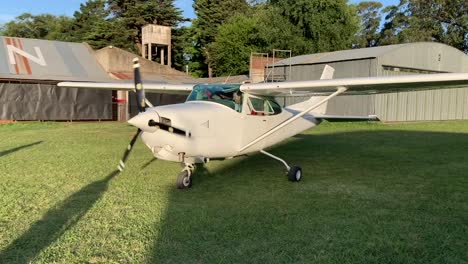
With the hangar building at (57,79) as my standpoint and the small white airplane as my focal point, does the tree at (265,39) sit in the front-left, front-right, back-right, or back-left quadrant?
back-left

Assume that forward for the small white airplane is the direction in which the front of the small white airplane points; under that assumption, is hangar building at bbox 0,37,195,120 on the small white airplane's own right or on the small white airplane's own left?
on the small white airplane's own right

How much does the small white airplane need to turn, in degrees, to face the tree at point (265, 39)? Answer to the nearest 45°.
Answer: approximately 135° to its right

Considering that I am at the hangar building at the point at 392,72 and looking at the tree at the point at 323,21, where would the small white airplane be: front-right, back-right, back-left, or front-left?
back-left

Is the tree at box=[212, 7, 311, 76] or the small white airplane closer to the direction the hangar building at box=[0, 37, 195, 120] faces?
the small white airplane

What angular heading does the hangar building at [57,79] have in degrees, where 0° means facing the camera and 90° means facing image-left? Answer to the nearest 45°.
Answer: approximately 0°

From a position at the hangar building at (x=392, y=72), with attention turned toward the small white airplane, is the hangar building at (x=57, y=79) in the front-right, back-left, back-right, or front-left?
front-right

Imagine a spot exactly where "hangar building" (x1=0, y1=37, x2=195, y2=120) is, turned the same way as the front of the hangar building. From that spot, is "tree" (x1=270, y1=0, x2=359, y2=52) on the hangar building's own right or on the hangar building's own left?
on the hangar building's own left

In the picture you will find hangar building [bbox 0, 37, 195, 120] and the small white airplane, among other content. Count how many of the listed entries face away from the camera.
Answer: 0

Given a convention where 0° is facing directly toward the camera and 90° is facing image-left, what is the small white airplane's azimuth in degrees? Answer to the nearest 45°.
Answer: approximately 45°

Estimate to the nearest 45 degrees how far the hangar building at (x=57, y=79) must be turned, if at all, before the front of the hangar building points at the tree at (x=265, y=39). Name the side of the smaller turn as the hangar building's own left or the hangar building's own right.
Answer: approximately 135° to the hangar building's own left

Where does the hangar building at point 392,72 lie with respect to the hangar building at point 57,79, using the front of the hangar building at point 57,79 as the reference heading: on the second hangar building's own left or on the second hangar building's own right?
on the second hangar building's own left

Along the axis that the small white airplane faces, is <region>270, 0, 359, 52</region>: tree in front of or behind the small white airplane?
behind

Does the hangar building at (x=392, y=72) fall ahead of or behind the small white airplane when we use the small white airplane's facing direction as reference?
behind

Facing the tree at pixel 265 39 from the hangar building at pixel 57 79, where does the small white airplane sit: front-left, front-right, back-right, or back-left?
back-right

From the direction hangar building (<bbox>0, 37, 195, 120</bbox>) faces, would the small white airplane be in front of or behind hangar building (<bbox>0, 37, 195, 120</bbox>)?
in front
